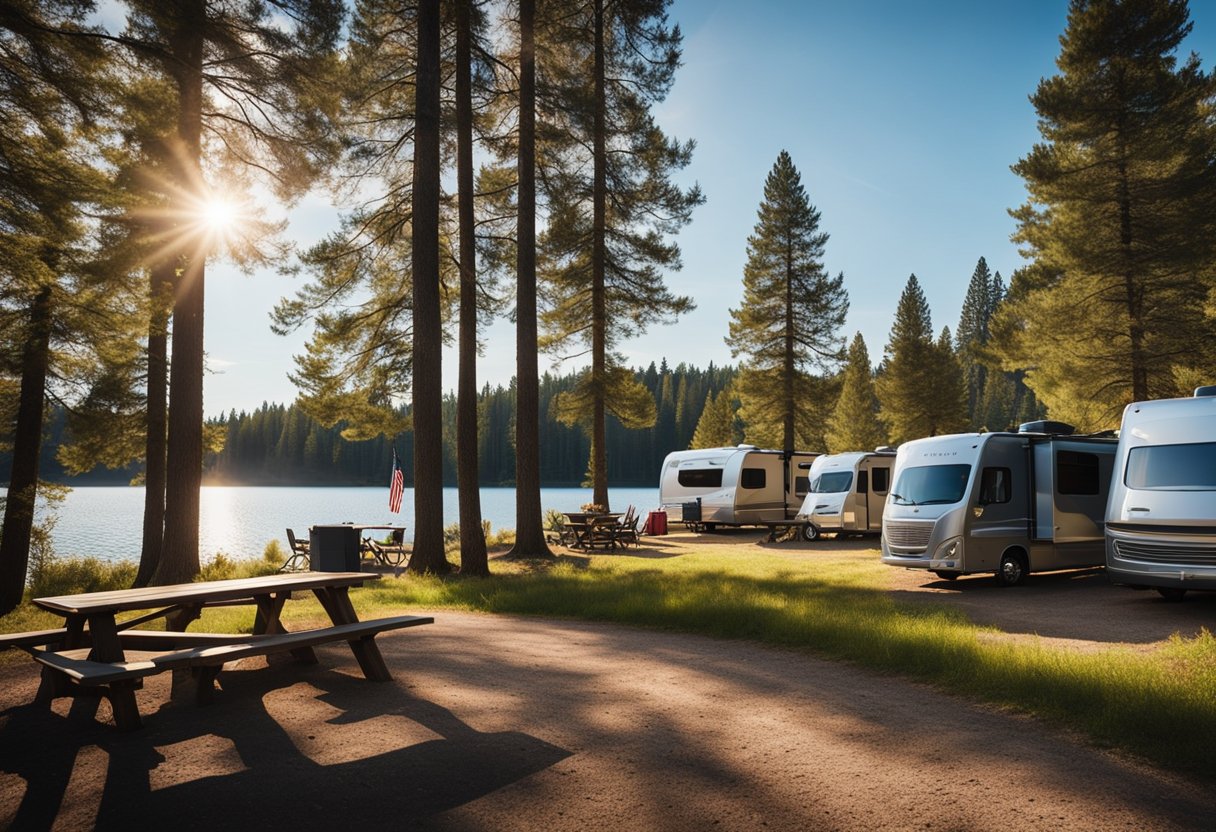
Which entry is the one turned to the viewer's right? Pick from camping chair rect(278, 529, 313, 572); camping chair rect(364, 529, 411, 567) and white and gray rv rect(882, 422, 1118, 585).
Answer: camping chair rect(278, 529, 313, 572)

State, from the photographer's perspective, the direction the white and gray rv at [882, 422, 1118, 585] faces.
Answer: facing the viewer and to the left of the viewer

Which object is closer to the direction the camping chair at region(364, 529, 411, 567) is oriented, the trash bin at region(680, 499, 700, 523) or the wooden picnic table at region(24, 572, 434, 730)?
the wooden picnic table

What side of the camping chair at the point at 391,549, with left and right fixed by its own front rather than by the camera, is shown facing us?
left

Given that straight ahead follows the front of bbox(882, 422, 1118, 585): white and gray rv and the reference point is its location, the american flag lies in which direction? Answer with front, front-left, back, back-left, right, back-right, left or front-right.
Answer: front-right

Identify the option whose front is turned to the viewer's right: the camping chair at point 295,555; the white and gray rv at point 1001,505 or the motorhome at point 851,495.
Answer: the camping chair

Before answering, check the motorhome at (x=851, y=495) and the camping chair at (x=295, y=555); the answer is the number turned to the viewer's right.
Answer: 1

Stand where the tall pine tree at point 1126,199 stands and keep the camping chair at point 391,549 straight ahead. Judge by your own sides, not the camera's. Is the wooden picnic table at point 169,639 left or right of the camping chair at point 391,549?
left

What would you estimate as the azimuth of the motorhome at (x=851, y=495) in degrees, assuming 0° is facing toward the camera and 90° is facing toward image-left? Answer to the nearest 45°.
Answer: approximately 45°

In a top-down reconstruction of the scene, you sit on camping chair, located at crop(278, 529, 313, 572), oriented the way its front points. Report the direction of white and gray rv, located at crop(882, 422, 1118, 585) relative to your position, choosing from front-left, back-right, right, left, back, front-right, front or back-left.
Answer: front-right

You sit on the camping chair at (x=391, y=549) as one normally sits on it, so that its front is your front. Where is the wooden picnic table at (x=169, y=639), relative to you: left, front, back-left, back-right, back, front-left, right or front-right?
left

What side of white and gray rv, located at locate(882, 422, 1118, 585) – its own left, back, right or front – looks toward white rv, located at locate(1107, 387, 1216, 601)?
left

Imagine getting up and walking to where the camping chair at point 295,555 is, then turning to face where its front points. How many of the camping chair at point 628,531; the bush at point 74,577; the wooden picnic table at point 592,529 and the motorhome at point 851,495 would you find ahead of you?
3

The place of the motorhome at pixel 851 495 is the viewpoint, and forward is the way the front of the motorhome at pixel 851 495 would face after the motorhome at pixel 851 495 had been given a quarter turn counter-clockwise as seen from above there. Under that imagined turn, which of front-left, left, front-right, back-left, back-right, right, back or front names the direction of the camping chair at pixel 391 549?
right

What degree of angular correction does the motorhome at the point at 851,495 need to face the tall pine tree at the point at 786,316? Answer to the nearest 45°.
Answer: approximately 135° to its right

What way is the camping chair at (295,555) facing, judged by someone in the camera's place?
facing to the right of the viewer
